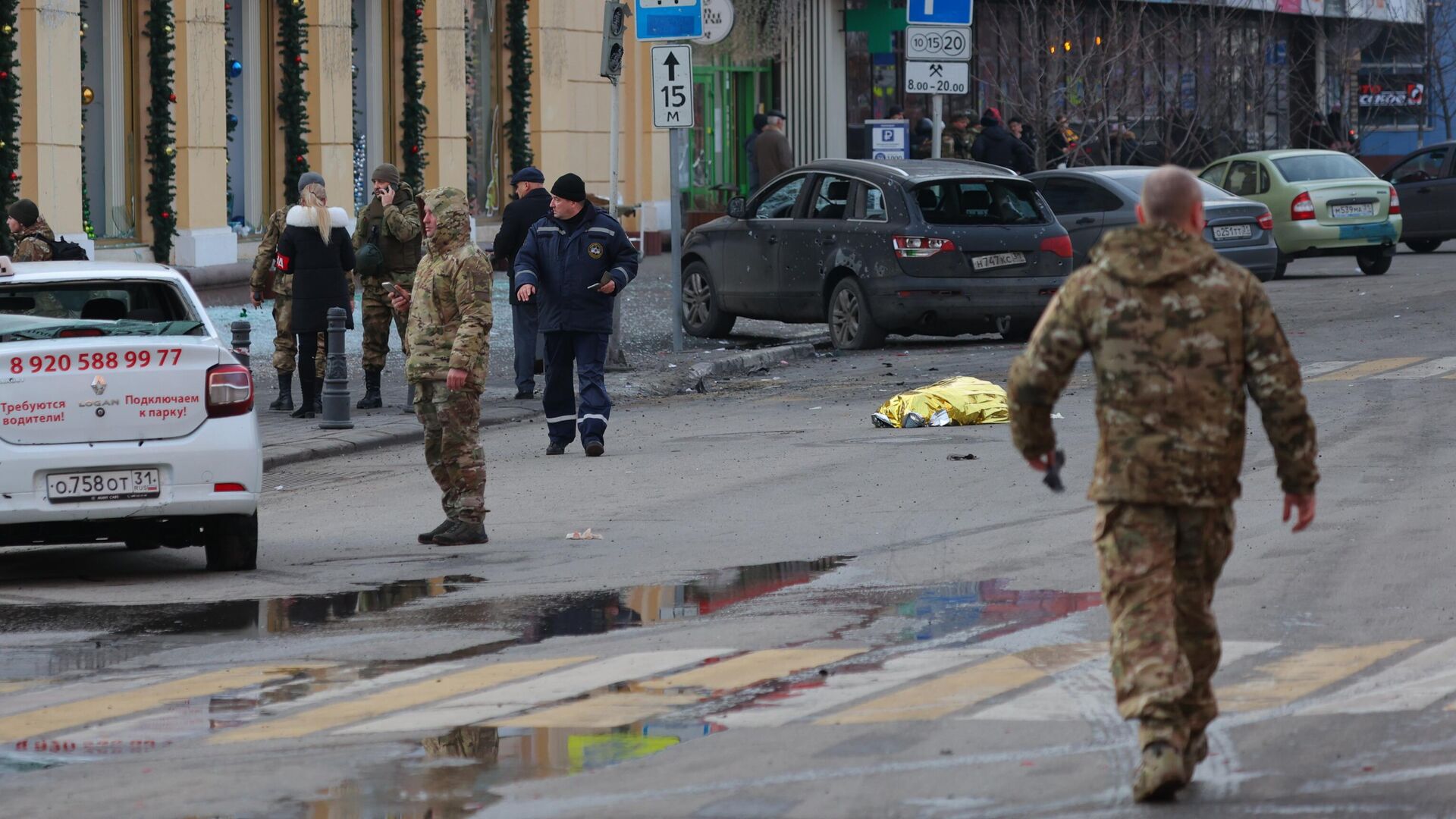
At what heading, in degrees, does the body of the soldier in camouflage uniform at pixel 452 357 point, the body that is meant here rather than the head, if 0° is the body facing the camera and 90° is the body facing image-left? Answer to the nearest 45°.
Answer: approximately 90°

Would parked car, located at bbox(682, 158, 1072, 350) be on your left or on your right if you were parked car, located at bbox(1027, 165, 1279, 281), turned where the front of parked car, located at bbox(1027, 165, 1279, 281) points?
on your left

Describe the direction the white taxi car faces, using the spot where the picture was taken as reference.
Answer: facing away from the viewer

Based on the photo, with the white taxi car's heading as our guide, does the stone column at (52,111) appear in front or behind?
in front

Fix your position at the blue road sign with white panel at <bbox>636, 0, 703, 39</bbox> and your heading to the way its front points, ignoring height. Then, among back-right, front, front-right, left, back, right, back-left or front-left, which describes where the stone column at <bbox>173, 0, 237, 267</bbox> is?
back-right

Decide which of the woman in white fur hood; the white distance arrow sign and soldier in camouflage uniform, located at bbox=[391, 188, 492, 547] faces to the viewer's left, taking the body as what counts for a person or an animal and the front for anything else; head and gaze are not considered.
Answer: the soldier in camouflage uniform

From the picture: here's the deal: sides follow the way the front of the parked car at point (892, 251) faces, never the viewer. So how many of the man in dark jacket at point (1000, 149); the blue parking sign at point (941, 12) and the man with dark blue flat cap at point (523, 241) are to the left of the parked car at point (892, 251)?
1

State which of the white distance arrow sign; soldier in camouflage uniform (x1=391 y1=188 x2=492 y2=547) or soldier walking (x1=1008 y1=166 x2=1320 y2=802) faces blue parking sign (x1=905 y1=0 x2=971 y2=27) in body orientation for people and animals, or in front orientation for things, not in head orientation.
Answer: the soldier walking

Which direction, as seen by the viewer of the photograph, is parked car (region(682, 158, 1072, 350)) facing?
facing away from the viewer and to the left of the viewer

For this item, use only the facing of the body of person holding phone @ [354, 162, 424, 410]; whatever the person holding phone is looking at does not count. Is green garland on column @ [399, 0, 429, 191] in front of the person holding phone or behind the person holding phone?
behind

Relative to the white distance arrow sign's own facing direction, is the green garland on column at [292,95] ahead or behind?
behind

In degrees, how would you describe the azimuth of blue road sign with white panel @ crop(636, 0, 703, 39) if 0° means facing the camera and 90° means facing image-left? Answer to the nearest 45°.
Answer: approximately 0°

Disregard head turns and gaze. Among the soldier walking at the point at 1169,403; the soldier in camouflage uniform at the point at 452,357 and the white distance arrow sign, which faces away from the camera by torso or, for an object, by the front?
the soldier walking
